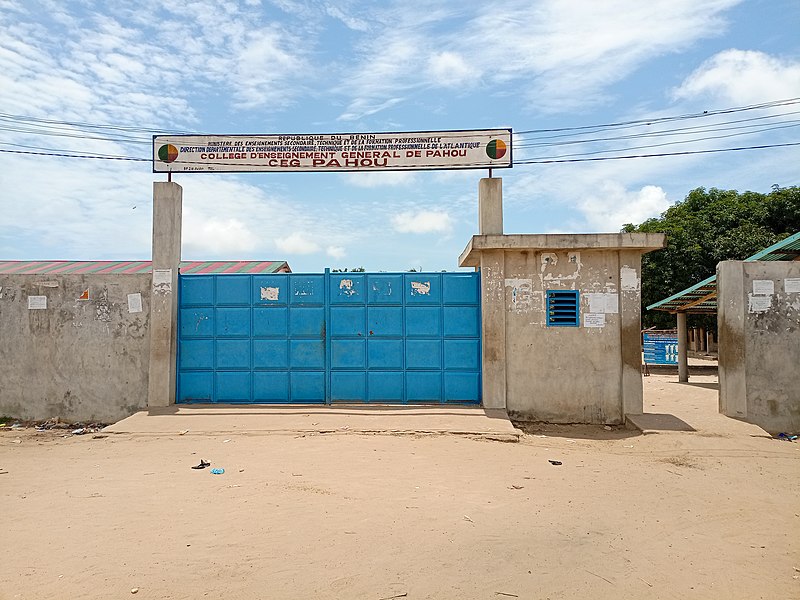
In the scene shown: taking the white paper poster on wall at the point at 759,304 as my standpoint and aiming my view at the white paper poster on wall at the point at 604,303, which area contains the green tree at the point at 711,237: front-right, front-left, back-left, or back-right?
back-right

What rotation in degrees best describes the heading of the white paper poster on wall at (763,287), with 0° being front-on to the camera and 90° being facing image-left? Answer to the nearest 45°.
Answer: approximately 0°

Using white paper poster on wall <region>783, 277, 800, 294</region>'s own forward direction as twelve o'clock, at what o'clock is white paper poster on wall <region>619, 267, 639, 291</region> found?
white paper poster on wall <region>619, 267, 639, 291</region> is roughly at 2 o'clock from white paper poster on wall <region>783, 277, 800, 294</region>.

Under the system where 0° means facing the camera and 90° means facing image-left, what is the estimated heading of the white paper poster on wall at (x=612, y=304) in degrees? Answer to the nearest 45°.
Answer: approximately 0°

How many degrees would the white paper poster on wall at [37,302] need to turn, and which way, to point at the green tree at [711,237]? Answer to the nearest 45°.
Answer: approximately 90° to its left
